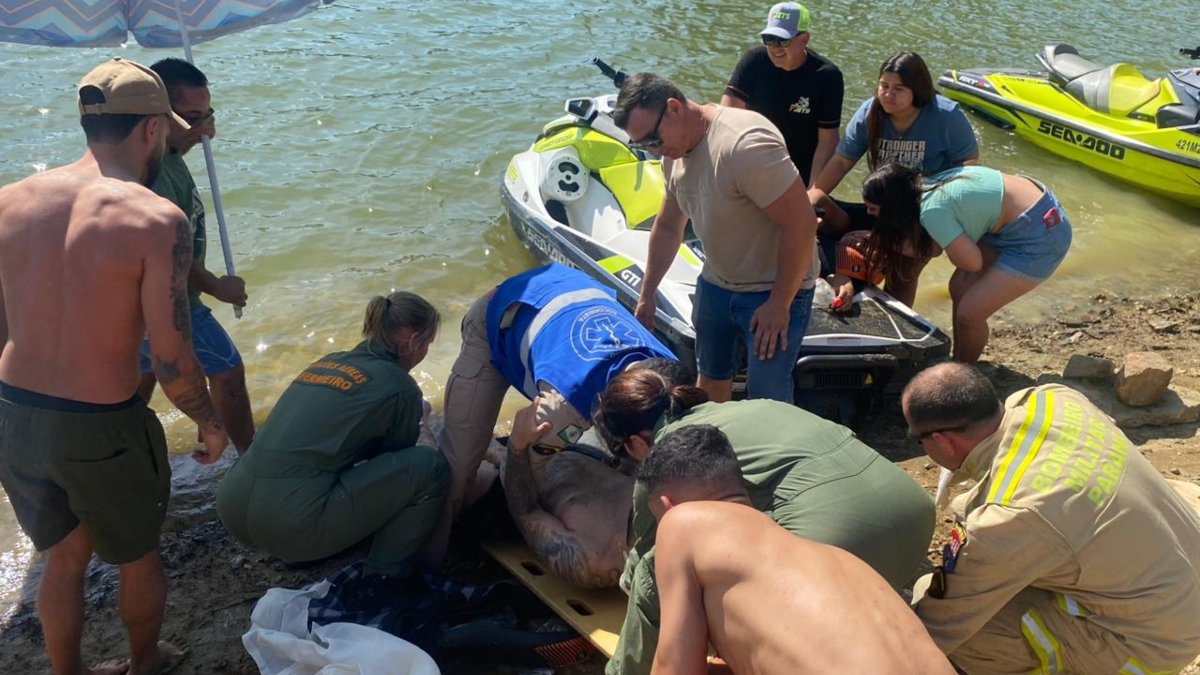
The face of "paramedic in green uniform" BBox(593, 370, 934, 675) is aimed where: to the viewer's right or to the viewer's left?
to the viewer's left

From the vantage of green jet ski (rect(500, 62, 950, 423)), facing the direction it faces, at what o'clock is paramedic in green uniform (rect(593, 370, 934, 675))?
The paramedic in green uniform is roughly at 7 o'clock from the green jet ski.

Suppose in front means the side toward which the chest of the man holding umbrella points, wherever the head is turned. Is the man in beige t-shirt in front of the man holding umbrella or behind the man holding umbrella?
in front

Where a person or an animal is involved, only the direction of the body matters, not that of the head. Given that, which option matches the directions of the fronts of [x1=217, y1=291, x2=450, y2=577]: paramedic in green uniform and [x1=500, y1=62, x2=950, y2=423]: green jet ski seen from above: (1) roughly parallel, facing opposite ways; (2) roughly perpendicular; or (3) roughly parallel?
roughly perpendicular

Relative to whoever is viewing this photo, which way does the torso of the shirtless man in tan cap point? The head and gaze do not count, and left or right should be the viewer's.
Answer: facing away from the viewer and to the right of the viewer

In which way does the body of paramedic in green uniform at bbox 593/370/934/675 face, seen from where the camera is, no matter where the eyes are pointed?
to the viewer's left

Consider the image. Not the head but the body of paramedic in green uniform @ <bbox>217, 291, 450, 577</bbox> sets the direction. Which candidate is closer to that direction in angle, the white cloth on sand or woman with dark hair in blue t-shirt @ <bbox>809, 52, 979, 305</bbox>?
the woman with dark hair in blue t-shirt

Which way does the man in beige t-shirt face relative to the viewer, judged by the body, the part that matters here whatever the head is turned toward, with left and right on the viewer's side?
facing the viewer and to the left of the viewer

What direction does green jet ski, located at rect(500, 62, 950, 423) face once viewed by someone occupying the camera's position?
facing away from the viewer and to the left of the viewer

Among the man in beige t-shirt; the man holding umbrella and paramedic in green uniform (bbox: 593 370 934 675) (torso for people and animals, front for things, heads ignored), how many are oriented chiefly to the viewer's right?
1

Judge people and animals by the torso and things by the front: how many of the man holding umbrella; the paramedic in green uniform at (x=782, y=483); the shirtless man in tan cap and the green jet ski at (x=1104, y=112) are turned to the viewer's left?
1

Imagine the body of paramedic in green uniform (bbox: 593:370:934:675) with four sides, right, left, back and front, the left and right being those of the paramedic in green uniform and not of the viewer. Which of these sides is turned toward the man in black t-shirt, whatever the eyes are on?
right

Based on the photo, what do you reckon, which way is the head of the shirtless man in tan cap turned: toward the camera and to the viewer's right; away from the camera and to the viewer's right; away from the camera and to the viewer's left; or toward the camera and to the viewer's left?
away from the camera and to the viewer's right

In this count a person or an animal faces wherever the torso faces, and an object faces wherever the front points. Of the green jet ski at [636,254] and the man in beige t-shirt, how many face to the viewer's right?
0

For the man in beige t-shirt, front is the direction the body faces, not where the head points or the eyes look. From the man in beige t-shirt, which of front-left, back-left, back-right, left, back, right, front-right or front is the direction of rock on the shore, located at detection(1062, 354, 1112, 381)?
back

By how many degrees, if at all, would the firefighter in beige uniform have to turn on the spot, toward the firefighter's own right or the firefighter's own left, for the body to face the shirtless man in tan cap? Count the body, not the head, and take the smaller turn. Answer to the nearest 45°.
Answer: approximately 45° to the firefighter's own left
